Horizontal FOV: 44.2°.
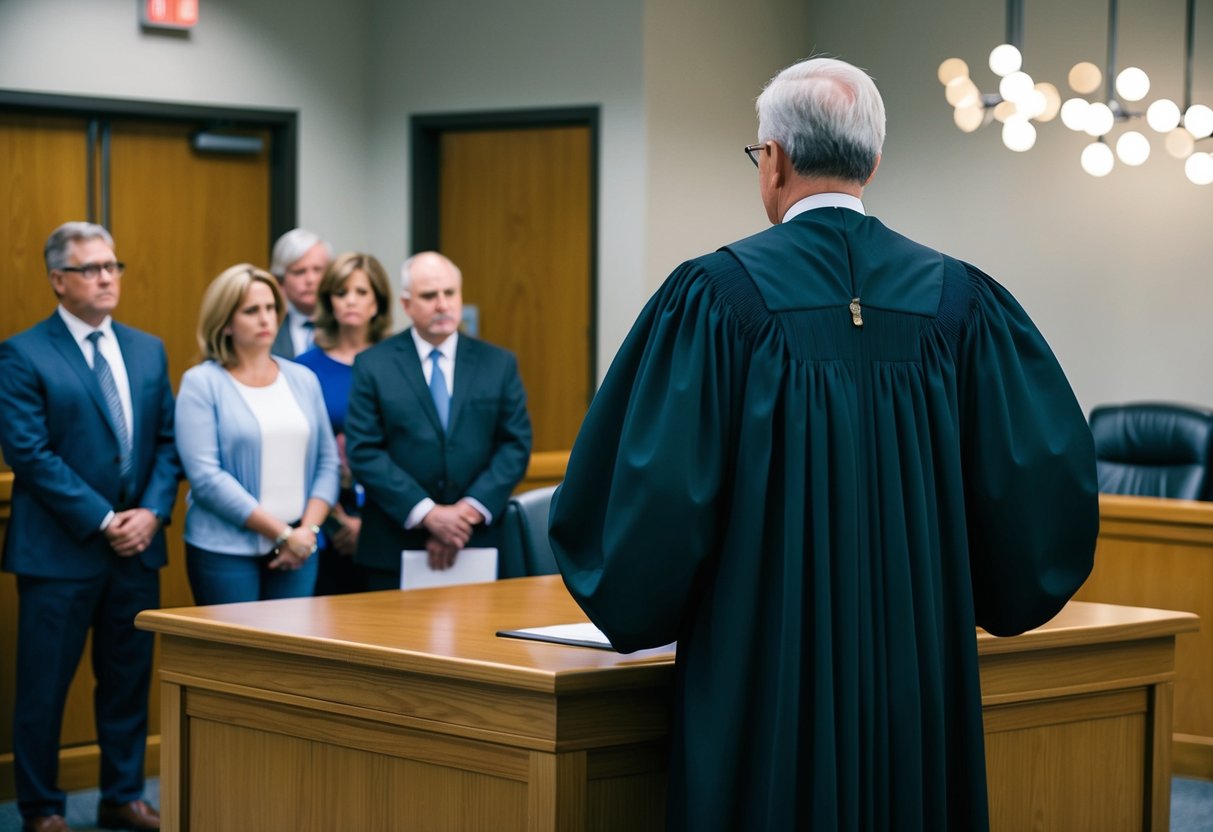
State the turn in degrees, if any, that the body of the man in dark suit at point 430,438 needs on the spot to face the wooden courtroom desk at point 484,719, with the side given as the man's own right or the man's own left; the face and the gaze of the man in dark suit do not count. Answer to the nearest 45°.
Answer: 0° — they already face it

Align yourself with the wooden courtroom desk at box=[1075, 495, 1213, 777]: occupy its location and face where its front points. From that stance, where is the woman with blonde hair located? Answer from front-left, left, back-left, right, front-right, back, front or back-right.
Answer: front-right

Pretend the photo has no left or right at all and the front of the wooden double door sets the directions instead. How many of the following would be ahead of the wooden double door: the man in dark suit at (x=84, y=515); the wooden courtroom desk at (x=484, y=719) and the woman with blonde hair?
3

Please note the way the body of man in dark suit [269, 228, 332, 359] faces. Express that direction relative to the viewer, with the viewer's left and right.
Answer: facing the viewer and to the right of the viewer

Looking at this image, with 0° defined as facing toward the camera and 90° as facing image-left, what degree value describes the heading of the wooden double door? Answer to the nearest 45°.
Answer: approximately 0°

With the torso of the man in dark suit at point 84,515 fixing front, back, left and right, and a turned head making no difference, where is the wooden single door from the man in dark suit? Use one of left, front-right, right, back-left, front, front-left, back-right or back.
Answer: left
